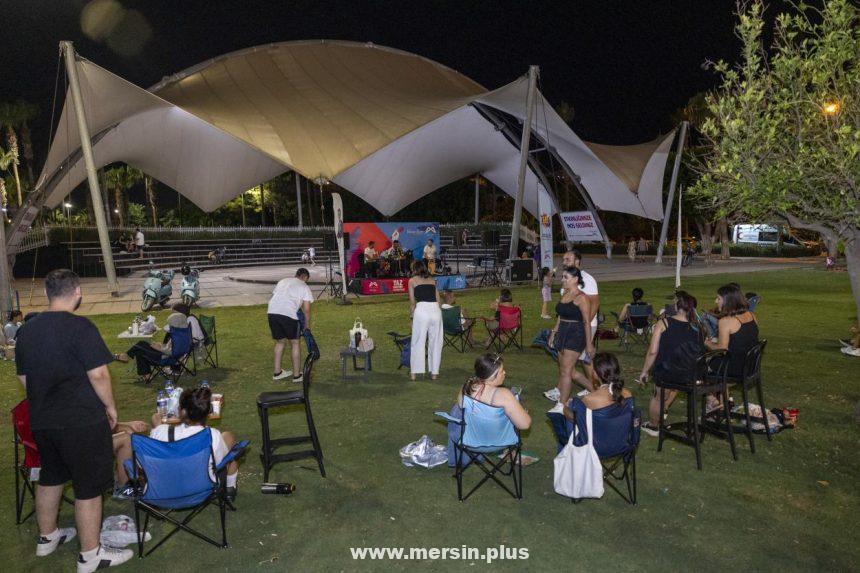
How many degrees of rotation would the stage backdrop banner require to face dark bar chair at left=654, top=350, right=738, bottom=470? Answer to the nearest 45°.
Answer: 0° — it already faces it

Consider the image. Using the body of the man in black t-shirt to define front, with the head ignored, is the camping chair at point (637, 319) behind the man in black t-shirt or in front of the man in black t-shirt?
in front

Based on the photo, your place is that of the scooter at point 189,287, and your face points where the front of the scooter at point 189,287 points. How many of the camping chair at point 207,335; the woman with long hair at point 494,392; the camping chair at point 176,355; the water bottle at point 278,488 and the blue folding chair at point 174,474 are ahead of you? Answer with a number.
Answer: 5

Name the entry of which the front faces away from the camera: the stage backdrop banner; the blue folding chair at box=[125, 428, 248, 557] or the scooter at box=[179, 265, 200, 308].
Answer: the blue folding chair

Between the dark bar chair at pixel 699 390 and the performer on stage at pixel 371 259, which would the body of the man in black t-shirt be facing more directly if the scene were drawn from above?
the performer on stage

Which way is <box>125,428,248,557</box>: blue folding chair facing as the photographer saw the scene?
facing away from the viewer

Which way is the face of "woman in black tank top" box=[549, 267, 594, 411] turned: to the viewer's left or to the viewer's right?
to the viewer's left

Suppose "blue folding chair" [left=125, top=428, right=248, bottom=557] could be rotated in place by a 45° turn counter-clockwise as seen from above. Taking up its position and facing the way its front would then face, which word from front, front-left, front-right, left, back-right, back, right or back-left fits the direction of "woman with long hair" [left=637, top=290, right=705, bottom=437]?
back-right
